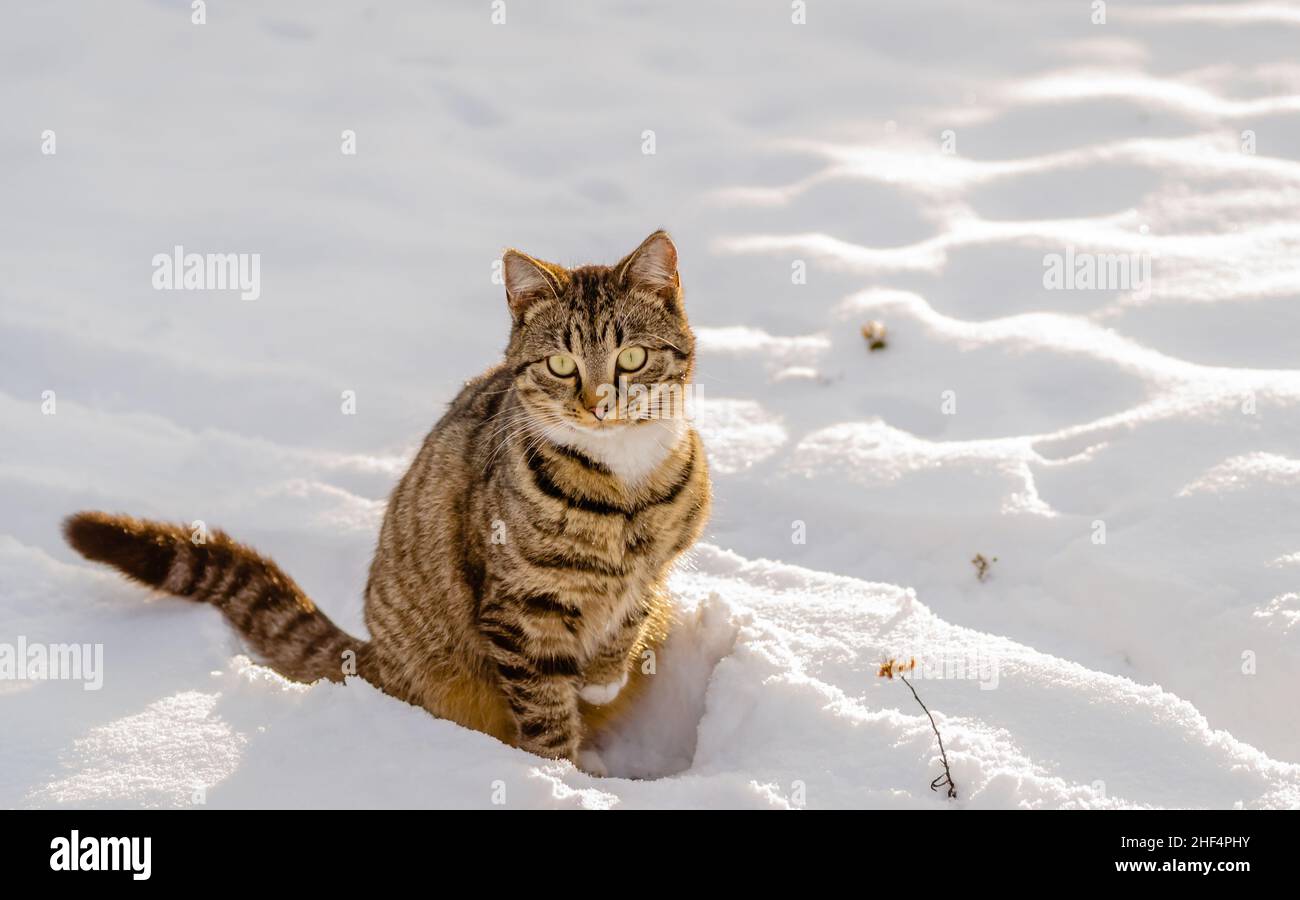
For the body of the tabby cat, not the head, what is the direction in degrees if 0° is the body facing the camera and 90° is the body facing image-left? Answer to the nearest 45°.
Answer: approximately 315°
